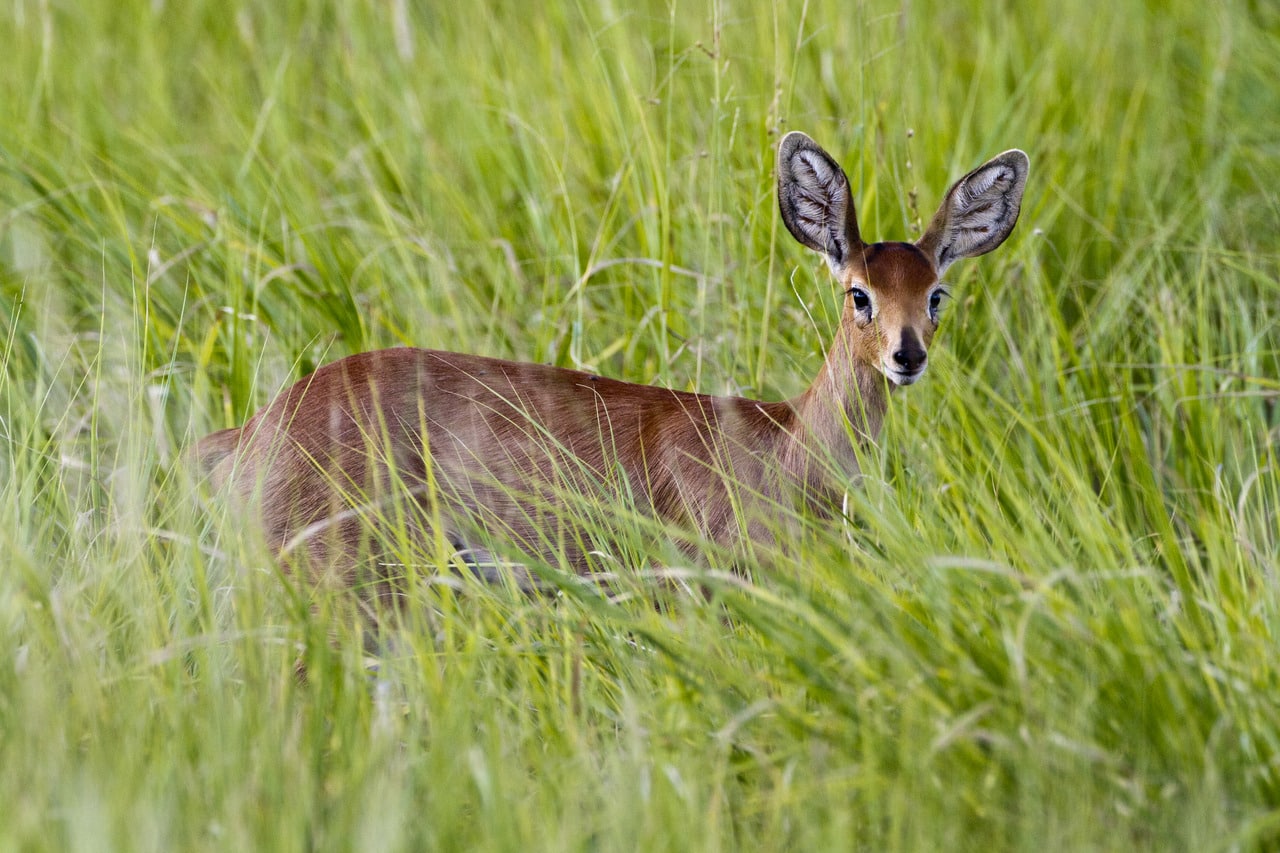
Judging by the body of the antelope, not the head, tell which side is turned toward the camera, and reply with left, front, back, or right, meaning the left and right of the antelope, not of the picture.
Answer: right
